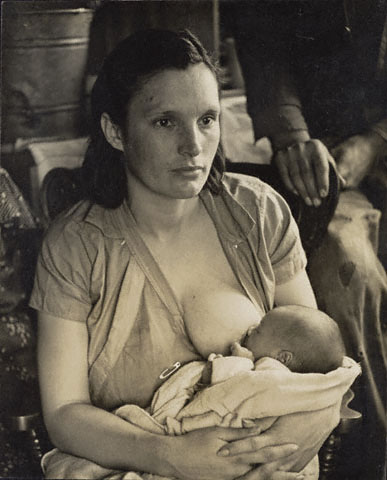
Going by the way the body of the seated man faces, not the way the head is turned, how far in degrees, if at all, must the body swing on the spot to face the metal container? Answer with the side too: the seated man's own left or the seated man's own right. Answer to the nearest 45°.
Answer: approximately 90° to the seated man's own right

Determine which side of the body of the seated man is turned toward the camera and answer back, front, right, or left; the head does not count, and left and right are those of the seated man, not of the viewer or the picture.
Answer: front
